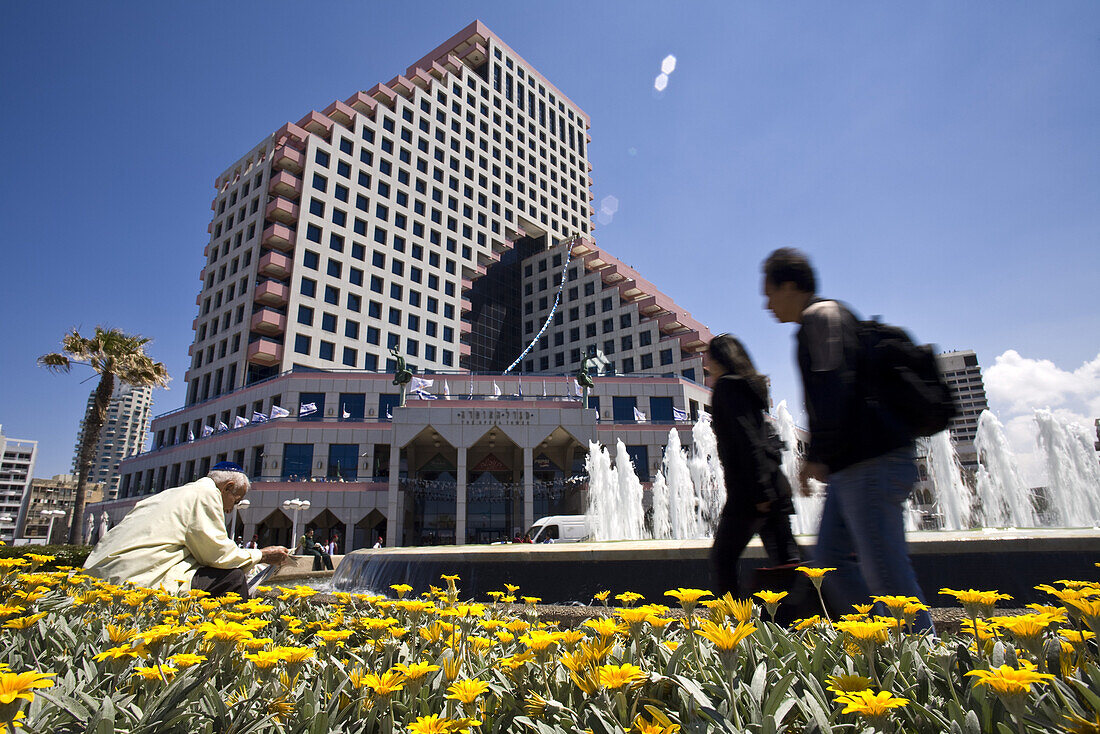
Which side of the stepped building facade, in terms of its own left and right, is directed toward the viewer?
front

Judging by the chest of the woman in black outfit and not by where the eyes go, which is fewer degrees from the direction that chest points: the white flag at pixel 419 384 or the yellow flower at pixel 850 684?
the white flag

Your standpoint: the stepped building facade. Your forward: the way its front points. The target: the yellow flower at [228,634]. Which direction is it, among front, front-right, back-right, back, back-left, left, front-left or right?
front

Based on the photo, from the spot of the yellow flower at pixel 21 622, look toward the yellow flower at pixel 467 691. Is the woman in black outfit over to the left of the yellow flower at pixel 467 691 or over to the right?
left

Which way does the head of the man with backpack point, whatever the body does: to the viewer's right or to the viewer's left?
to the viewer's left

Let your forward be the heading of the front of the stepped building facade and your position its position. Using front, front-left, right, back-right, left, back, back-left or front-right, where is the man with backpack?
front

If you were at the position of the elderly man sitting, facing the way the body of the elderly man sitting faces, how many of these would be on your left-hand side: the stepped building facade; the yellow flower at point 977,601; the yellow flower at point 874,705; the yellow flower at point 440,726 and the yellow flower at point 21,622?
1

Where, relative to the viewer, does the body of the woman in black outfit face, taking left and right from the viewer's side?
facing to the left of the viewer

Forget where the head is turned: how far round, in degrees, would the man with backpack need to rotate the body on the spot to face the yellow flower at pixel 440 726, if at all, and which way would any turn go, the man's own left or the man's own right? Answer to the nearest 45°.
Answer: approximately 90° to the man's own left

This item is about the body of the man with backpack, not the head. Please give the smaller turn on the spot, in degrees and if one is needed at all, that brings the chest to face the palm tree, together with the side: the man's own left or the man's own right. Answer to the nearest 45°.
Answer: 0° — they already face it

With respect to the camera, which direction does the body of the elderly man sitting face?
to the viewer's right

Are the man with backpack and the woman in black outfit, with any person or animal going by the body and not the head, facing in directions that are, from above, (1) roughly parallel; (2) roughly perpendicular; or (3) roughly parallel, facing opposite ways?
roughly parallel

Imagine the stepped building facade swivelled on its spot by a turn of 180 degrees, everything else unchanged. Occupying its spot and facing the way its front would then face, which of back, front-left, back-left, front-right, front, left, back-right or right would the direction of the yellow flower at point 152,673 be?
back

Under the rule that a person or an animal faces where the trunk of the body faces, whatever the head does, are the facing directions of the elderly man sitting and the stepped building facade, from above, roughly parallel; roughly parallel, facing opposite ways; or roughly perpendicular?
roughly perpendicular

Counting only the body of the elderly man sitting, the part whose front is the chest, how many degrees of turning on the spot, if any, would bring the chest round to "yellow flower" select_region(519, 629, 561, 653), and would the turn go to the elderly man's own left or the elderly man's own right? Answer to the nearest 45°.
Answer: approximately 90° to the elderly man's own right

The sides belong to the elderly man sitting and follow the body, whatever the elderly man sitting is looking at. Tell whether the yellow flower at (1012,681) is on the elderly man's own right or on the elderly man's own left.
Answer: on the elderly man's own right

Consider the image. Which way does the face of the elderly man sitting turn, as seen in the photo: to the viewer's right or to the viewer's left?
to the viewer's right

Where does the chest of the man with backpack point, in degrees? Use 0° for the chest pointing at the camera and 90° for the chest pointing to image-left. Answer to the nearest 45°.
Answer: approximately 90°
